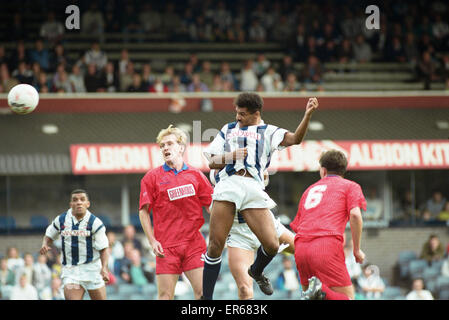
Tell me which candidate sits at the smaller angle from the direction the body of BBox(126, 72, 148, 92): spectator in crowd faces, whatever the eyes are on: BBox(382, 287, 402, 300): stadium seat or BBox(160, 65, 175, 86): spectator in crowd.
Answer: the stadium seat

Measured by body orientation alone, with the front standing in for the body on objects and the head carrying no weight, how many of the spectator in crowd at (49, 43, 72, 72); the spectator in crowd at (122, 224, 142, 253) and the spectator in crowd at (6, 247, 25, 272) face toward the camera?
3

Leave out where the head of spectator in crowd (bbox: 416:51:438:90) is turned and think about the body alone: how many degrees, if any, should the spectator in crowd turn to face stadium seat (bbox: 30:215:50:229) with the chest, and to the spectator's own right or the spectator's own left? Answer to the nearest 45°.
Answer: approximately 45° to the spectator's own right

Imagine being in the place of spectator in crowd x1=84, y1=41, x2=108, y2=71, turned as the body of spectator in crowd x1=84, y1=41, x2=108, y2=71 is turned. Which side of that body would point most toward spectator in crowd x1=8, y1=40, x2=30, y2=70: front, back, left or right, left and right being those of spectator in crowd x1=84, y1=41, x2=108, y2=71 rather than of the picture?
right

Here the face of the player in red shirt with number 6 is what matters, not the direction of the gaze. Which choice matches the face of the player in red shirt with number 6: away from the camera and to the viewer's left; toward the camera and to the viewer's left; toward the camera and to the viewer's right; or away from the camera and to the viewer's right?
away from the camera and to the viewer's left

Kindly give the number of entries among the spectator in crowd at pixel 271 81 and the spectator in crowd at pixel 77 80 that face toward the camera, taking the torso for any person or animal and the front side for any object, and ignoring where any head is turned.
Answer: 2

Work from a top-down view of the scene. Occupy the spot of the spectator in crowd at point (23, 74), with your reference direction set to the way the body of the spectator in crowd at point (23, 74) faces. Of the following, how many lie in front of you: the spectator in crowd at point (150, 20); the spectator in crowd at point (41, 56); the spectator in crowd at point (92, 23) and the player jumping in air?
1

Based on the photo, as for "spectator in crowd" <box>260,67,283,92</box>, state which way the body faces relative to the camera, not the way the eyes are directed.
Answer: toward the camera

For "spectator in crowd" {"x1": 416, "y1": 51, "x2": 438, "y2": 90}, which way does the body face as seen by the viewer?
toward the camera

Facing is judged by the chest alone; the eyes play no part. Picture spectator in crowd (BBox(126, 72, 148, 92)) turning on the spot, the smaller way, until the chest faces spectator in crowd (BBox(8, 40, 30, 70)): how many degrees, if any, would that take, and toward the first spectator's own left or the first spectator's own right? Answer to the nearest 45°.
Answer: approximately 90° to the first spectator's own right

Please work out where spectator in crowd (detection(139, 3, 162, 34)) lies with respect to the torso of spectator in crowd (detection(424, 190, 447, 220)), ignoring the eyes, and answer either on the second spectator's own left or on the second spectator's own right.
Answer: on the second spectator's own right

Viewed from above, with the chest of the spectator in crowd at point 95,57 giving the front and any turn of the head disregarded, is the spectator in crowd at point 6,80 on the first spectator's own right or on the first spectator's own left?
on the first spectator's own right

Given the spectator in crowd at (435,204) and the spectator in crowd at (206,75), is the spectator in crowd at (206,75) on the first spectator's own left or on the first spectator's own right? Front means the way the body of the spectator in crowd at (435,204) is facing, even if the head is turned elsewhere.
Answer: on the first spectator's own right
